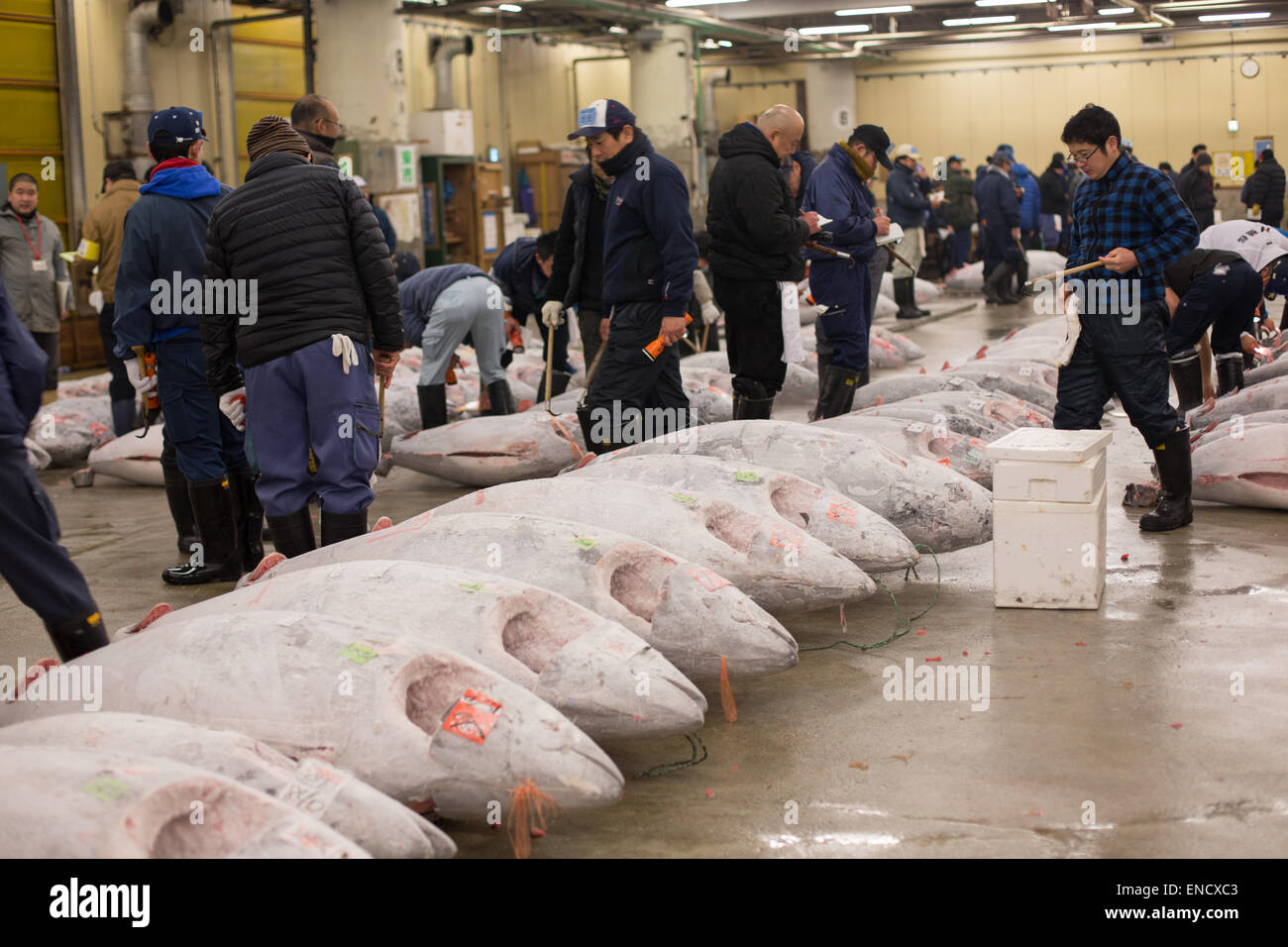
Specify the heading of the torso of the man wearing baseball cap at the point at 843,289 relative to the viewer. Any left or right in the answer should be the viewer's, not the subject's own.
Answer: facing to the right of the viewer

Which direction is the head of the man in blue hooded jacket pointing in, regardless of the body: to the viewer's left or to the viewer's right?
to the viewer's right

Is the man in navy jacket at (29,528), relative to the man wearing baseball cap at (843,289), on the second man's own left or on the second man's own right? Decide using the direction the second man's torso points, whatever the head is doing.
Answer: on the second man's own right

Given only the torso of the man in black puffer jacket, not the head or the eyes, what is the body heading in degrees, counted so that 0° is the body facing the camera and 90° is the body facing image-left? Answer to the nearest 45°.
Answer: approximately 180°

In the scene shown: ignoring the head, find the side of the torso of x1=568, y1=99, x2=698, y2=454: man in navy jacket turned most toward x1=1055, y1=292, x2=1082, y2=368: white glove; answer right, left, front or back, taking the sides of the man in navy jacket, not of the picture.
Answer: left

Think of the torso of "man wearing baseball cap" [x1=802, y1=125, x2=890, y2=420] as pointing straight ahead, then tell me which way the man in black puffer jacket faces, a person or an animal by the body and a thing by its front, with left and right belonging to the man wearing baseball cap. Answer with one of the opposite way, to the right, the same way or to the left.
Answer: to the left

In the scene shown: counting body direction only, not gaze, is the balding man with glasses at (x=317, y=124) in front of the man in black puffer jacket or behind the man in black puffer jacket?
in front

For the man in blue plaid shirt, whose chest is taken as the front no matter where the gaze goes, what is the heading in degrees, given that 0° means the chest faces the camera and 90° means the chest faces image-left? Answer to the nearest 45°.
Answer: approximately 45°

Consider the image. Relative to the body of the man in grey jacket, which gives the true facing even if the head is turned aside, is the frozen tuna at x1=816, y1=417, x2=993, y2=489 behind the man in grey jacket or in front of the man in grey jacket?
in front

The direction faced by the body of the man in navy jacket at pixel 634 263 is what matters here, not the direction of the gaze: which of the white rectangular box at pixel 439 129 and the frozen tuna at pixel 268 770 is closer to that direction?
the frozen tuna

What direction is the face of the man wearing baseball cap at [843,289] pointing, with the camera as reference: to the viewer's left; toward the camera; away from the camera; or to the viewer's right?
to the viewer's right

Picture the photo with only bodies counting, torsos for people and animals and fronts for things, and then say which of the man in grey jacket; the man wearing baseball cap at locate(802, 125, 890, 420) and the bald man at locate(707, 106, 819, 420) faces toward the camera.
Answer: the man in grey jacket

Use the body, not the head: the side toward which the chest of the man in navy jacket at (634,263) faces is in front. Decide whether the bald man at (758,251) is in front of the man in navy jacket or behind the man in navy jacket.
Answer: behind
